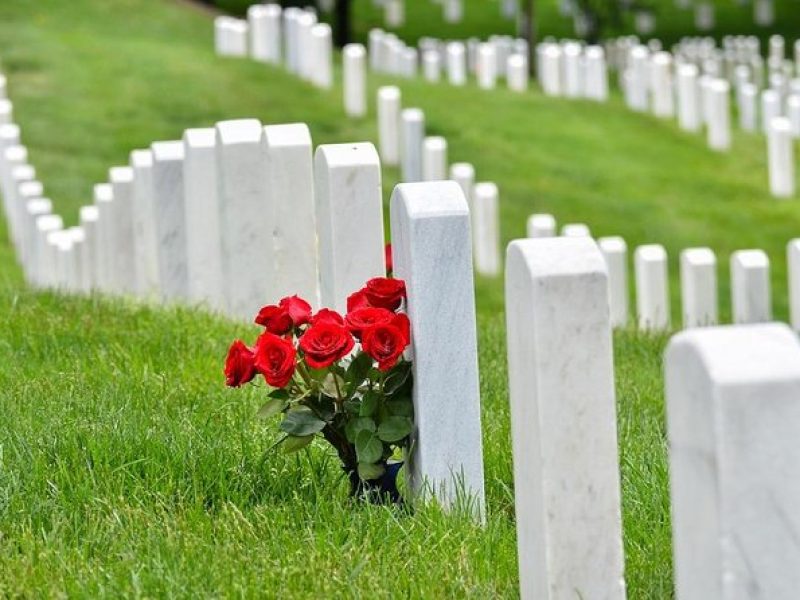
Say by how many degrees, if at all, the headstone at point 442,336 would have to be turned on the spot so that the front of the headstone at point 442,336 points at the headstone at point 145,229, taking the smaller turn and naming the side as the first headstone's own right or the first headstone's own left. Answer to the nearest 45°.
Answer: approximately 90° to the first headstone's own right

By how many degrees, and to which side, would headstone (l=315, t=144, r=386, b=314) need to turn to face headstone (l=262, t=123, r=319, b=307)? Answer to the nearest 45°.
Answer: approximately 90° to its right
